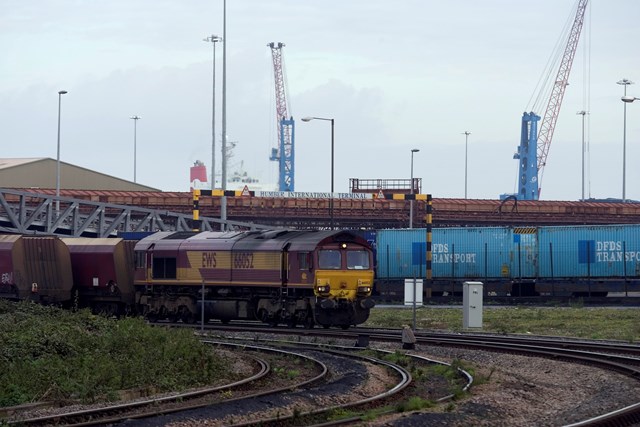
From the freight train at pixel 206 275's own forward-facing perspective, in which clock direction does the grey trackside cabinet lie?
The grey trackside cabinet is roughly at 11 o'clock from the freight train.

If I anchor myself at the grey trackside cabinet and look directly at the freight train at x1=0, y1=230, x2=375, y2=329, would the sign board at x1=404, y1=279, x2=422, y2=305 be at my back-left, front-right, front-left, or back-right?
front-right

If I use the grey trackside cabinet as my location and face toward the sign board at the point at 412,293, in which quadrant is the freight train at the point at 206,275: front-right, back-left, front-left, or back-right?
front-left

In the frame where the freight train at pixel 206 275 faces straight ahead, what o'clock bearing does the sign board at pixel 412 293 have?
The sign board is roughly at 11 o'clock from the freight train.

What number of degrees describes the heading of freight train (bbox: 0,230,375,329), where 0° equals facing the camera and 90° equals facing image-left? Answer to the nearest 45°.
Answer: approximately 315°

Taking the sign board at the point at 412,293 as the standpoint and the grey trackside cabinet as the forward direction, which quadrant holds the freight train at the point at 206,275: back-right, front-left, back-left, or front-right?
back-right
